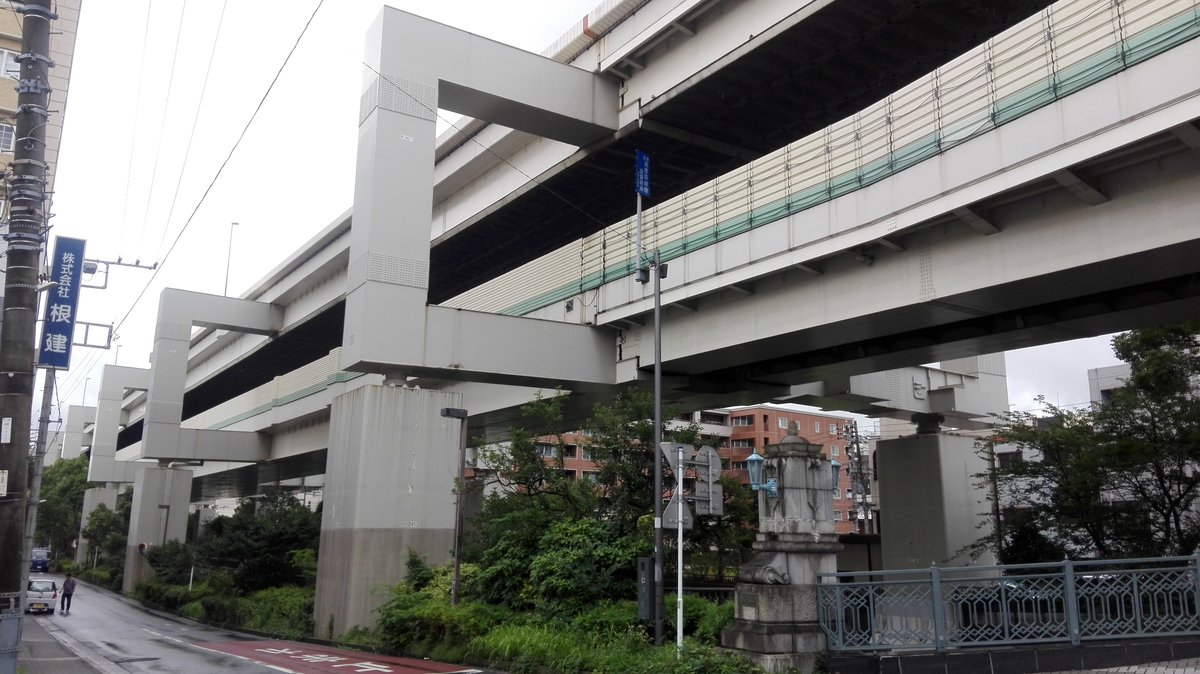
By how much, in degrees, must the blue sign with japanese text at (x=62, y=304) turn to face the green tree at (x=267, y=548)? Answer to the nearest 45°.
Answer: approximately 135° to its left

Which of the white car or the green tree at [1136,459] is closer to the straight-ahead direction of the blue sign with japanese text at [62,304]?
the green tree

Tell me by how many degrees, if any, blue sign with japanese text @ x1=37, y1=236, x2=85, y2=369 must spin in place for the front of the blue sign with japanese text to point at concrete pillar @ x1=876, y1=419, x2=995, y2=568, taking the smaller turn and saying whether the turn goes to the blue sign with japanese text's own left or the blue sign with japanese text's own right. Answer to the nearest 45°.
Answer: approximately 90° to the blue sign with japanese text's own left

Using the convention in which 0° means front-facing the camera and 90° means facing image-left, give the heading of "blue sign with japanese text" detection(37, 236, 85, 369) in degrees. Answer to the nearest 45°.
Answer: approximately 0°

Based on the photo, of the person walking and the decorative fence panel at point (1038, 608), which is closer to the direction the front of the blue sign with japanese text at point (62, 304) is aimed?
the decorative fence panel

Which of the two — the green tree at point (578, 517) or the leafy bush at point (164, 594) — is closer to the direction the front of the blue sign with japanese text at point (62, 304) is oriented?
the green tree

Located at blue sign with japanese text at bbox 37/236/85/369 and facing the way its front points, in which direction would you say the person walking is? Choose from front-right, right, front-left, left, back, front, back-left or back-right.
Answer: back

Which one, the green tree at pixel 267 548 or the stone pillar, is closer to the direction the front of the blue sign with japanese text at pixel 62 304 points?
the stone pillar

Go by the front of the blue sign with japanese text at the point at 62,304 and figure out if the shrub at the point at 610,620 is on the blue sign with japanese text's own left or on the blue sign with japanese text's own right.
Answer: on the blue sign with japanese text's own left

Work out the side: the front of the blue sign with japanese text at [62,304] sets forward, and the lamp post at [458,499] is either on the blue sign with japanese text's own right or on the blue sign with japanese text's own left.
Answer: on the blue sign with japanese text's own left
